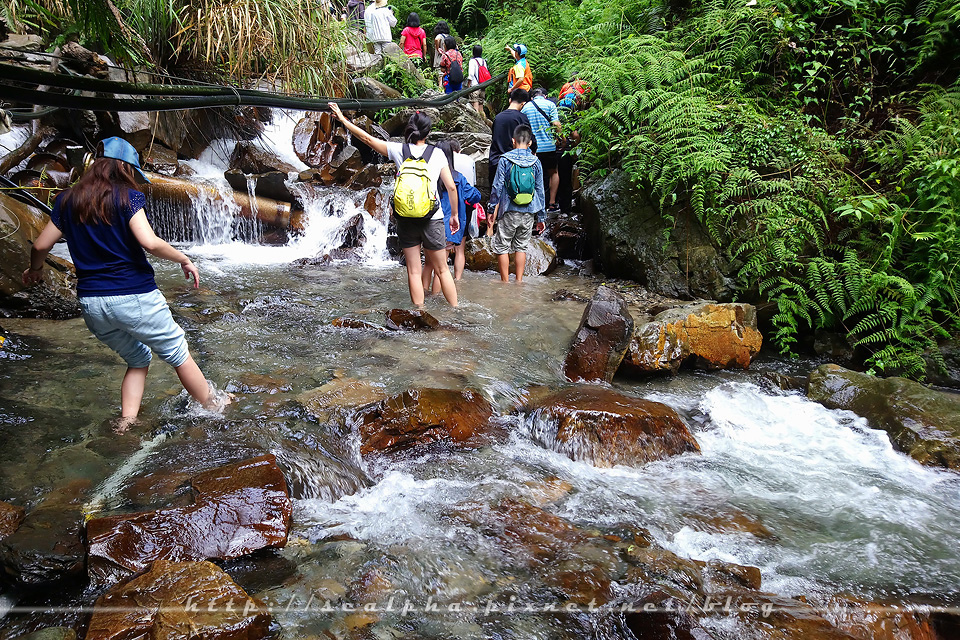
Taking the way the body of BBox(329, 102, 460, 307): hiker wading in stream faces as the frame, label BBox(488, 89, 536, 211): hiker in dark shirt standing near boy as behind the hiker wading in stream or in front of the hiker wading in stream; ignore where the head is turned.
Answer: in front

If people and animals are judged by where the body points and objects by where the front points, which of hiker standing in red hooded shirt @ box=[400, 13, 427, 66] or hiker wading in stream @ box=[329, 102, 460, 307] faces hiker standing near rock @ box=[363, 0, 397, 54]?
the hiker wading in stream

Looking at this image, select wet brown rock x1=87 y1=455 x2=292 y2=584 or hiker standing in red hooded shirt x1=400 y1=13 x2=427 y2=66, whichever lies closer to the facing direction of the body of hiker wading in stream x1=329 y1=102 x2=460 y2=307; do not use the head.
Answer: the hiker standing in red hooded shirt

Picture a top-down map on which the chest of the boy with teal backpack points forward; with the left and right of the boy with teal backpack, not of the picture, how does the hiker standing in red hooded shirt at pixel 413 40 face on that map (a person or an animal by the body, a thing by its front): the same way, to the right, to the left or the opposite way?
the same way

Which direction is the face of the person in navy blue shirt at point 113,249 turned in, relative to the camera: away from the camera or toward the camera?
away from the camera

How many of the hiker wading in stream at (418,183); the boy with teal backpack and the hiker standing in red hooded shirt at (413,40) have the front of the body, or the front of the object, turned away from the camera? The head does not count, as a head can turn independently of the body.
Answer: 3

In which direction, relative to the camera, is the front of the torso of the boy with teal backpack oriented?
away from the camera

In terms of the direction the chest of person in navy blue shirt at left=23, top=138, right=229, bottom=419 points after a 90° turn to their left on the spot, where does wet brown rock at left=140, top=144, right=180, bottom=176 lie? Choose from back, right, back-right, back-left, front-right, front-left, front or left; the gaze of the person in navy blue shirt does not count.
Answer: front-right

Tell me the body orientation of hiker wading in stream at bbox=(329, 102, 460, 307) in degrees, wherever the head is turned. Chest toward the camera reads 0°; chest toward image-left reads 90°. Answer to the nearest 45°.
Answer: approximately 180°

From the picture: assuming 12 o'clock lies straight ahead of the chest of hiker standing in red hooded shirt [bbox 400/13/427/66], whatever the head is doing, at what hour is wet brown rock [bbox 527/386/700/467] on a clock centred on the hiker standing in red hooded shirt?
The wet brown rock is roughly at 6 o'clock from the hiker standing in red hooded shirt.

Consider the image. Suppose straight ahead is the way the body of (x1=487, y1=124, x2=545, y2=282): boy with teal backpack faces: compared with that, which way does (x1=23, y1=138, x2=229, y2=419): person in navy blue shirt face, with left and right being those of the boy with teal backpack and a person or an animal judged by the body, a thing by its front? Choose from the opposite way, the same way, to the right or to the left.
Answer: the same way

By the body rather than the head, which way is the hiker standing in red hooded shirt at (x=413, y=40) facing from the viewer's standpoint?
away from the camera

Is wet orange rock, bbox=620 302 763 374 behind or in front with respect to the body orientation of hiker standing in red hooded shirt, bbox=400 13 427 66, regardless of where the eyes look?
behind

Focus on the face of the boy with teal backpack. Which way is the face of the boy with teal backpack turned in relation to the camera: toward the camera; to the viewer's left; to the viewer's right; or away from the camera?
away from the camera

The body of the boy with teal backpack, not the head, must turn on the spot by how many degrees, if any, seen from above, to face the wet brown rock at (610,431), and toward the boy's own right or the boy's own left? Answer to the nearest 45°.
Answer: approximately 180°

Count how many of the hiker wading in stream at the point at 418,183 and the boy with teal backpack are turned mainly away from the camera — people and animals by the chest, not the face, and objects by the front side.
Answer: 2
